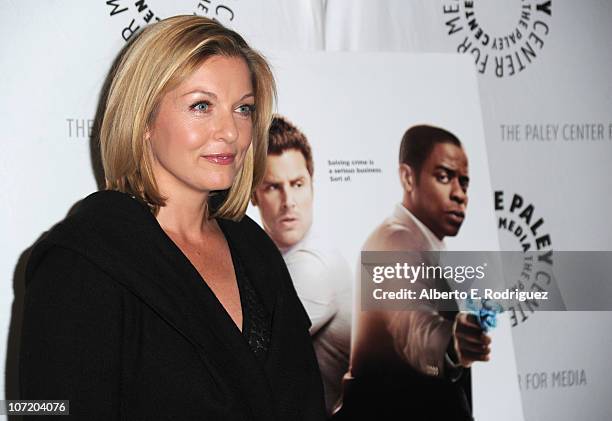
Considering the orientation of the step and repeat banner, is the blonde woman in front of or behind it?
in front

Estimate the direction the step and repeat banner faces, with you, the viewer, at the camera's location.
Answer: facing the viewer

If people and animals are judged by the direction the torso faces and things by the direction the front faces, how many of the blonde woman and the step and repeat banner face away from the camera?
0
